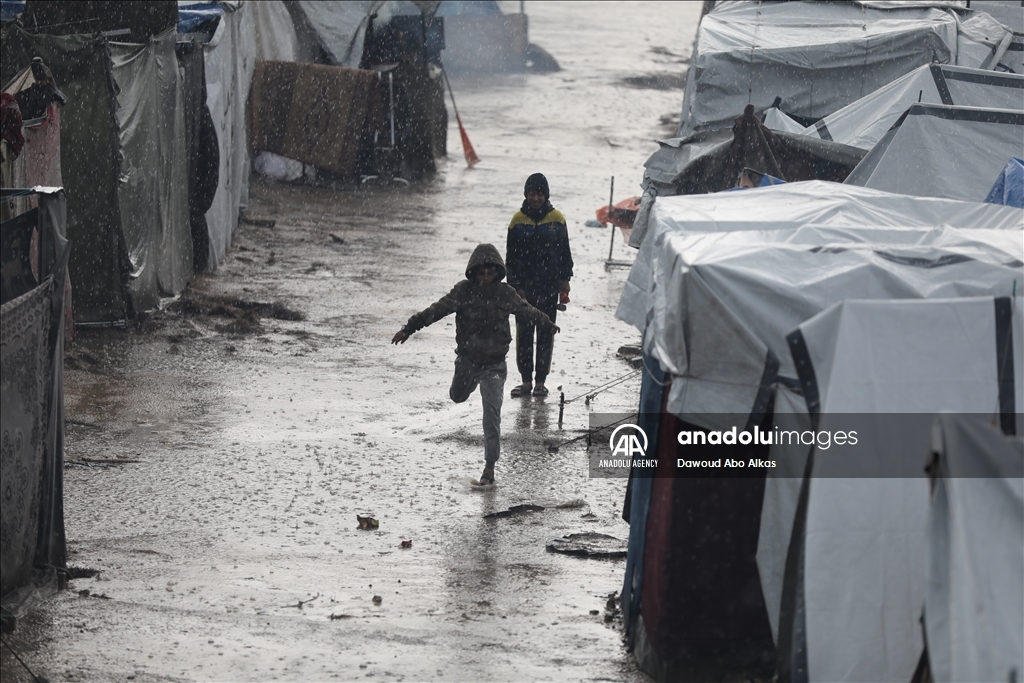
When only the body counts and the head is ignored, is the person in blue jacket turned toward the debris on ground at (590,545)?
yes

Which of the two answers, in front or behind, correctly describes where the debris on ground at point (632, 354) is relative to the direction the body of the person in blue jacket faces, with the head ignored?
behind

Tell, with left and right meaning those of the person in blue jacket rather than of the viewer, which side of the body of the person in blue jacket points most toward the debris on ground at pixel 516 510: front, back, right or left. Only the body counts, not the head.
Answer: front

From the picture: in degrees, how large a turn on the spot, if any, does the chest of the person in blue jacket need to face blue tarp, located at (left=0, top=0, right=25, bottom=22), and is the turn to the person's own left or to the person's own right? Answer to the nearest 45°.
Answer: approximately 135° to the person's own right

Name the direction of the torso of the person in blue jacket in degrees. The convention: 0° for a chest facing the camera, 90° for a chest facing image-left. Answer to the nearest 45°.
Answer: approximately 0°

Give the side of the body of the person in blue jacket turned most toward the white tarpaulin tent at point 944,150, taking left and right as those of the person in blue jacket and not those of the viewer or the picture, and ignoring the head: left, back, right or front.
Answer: left

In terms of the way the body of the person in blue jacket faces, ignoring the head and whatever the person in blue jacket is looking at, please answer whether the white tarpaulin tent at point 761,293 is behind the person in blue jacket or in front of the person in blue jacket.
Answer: in front

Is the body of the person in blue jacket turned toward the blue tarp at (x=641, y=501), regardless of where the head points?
yes
